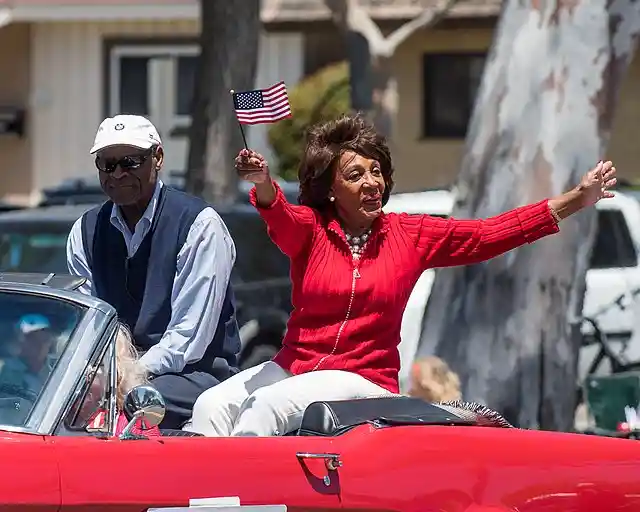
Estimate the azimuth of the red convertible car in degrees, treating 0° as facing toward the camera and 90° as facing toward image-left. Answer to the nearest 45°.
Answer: approximately 45°

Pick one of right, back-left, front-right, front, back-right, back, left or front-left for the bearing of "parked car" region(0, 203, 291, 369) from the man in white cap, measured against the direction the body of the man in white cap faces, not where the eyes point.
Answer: back-right
